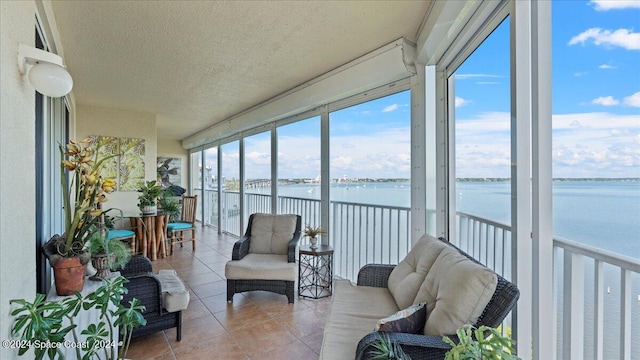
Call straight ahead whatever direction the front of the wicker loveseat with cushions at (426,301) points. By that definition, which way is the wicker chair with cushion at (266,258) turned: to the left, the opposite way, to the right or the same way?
to the left

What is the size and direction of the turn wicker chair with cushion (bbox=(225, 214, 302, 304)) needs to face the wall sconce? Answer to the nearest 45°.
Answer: approximately 45° to its right

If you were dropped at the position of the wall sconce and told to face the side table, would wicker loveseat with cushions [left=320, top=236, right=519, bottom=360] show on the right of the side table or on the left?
right

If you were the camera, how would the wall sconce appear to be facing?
facing to the right of the viewer

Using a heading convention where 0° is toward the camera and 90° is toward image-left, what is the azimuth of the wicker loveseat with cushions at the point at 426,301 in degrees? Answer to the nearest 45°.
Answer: approximately 45°
